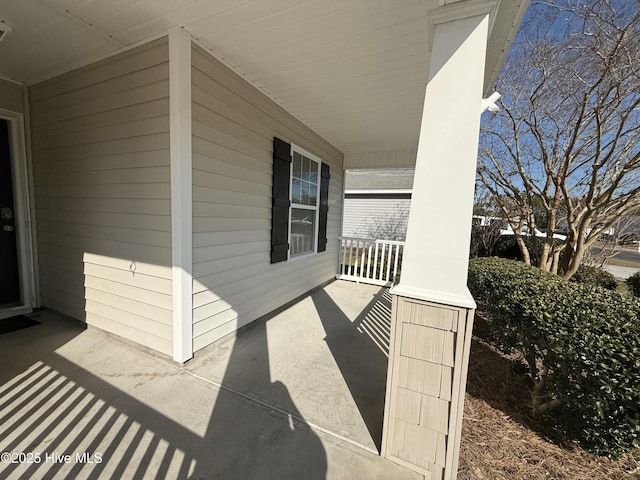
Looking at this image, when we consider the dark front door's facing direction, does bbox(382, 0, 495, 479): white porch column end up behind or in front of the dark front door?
in front

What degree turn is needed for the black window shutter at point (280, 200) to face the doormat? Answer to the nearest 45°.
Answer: approximately 135° to its right

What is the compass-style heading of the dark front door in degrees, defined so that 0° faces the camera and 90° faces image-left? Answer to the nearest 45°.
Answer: approximately 315°

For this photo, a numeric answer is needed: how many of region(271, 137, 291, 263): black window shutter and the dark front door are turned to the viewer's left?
0

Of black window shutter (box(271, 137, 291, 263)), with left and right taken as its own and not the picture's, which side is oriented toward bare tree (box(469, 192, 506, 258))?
left

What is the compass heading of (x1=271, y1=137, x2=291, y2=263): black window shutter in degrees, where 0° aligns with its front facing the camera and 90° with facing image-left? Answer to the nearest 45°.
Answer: approximately 315°

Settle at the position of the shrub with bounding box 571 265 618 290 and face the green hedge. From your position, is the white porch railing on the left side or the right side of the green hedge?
right

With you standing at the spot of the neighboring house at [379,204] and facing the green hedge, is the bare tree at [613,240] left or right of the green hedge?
left

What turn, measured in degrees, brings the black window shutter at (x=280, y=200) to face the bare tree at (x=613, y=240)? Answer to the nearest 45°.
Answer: approximately 45° to its left
